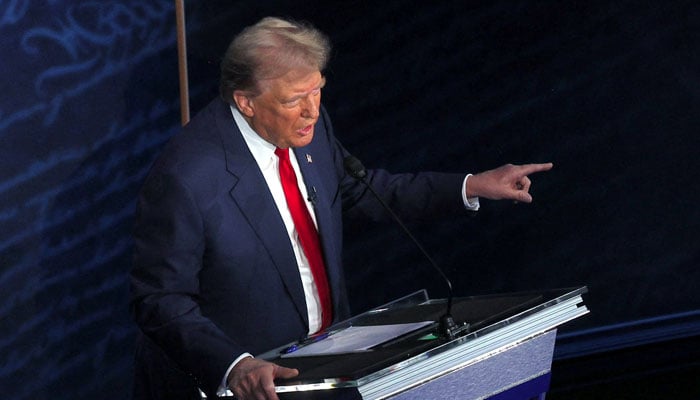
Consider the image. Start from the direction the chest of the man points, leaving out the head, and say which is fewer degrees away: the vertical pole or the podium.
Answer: the podium

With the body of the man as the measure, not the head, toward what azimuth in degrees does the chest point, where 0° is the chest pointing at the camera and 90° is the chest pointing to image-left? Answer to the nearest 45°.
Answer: approximately 315°

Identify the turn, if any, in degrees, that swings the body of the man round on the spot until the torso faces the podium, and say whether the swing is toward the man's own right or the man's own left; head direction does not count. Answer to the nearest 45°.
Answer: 0° — they already face it
